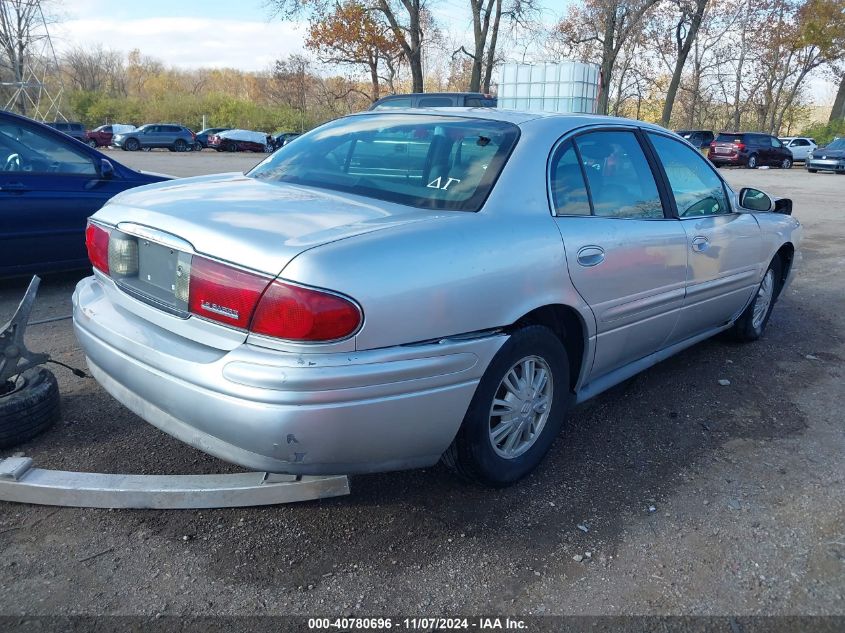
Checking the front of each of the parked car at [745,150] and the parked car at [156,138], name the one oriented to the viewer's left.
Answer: the parked car at [156,138]

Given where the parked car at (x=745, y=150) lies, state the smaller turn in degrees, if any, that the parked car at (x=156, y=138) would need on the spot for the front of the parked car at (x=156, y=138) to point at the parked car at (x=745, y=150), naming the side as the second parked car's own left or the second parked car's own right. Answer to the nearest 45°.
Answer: approximately 135° to the second parked car's own left

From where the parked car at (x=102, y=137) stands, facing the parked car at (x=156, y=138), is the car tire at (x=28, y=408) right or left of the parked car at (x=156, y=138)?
right

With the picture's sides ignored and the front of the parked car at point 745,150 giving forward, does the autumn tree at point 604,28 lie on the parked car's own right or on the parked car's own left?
on the parked car's own left

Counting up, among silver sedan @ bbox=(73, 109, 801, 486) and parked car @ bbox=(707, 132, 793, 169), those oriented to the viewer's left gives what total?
0

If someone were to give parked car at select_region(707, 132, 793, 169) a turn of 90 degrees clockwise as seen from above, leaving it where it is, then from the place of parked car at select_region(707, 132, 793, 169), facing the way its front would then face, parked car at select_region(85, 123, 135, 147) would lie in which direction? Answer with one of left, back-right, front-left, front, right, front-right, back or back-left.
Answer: back-right

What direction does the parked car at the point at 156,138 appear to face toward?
to the viewer's left

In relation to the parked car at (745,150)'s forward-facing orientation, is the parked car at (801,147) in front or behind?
in front

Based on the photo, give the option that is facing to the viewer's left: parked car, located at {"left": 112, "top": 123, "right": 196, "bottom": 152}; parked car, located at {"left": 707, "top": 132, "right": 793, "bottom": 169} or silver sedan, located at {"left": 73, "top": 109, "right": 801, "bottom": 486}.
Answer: parked car, located at {"left": 112, "top": 123, "right": 196, "bottom": 152}
